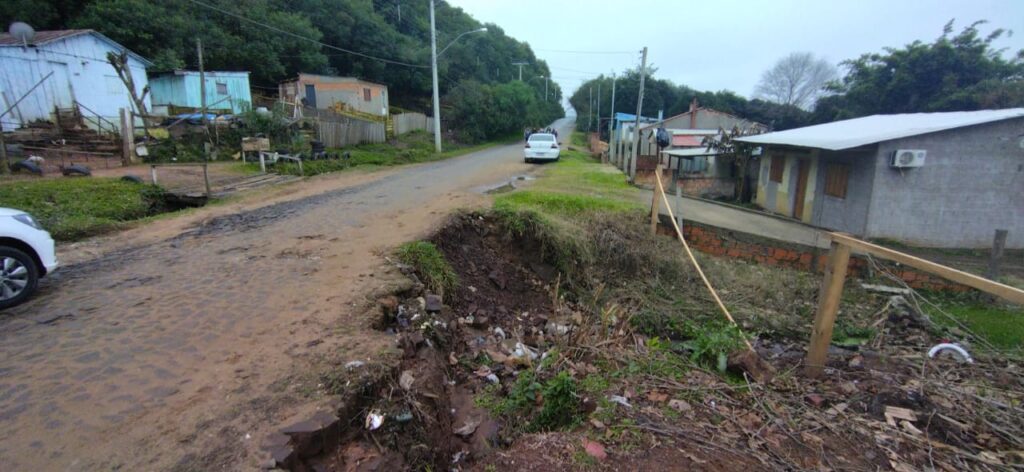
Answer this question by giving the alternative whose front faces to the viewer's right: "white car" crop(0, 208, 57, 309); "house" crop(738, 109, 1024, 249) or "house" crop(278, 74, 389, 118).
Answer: the white car

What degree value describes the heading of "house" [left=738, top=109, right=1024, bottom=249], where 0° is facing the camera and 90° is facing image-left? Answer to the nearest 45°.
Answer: approximately 45°

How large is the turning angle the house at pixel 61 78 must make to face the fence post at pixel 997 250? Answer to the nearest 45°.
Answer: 0° — it already faces it

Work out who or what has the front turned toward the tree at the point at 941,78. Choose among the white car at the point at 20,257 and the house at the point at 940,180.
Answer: the white car

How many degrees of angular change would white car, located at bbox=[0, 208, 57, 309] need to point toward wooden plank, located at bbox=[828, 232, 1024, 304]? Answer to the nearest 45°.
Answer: approximately 45° to its right

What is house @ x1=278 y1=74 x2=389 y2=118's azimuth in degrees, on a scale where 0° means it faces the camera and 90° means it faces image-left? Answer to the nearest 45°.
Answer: approximately 0°

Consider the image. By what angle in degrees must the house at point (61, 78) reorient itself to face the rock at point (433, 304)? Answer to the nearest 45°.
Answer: approximately 45° to its right

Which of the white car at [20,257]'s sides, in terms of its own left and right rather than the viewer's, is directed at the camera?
right

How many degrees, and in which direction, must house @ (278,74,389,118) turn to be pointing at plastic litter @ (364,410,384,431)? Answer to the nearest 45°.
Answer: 0° — it already faces it
